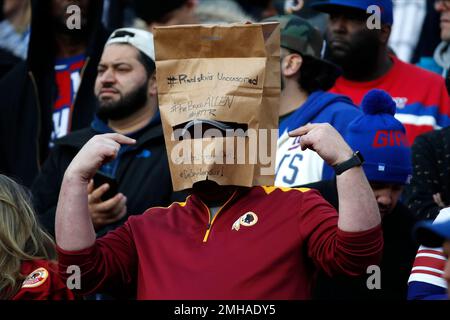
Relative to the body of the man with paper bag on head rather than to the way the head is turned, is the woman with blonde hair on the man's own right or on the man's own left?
on the man's own right

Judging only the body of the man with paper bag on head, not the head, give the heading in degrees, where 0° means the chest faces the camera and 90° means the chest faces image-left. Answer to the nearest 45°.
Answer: approximately 0°
